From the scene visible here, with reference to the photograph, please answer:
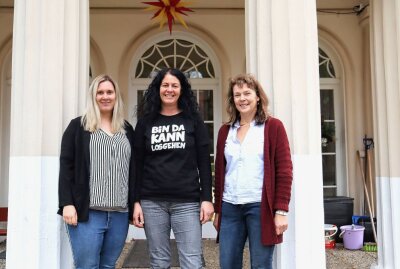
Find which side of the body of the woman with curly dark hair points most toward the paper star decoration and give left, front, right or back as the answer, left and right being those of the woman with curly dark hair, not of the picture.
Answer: back

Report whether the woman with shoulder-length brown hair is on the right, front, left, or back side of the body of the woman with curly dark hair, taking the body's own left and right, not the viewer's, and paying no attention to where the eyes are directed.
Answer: left

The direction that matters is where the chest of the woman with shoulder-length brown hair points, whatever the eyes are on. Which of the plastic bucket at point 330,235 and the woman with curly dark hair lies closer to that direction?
the woman with curly dark hair

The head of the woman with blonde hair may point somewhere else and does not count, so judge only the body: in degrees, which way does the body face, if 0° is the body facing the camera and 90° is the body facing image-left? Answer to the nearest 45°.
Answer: approximately 315°

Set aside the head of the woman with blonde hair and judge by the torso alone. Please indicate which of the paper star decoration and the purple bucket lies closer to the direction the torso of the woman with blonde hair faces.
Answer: the purple bucket

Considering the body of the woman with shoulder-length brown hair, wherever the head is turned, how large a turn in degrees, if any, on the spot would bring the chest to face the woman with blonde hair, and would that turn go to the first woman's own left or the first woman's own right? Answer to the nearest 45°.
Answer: approximately 45° to the first woman's own right

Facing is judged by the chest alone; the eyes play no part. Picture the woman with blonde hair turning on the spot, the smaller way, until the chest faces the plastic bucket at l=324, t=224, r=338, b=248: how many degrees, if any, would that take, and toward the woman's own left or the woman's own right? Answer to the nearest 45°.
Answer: approximately 90° to the woman's own left

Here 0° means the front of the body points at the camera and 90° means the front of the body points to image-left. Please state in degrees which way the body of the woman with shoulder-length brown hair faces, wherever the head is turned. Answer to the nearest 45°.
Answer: approximately 45°

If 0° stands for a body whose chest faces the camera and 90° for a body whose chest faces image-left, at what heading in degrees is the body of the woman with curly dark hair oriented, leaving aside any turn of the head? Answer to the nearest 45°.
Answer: approximately 0°

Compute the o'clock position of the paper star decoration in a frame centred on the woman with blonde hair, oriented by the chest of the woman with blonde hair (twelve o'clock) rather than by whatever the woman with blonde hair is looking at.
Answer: The paper star decoration is roughly at 8 o'clock from the woman with blonde hair.

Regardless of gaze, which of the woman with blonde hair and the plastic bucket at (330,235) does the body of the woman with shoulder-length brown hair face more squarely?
the woman with blonde hair

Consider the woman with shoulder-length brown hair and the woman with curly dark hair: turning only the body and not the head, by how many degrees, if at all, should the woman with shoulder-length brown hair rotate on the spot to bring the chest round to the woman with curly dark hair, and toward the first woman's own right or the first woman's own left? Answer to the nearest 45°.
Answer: approximately 45° to the first woman's own right
